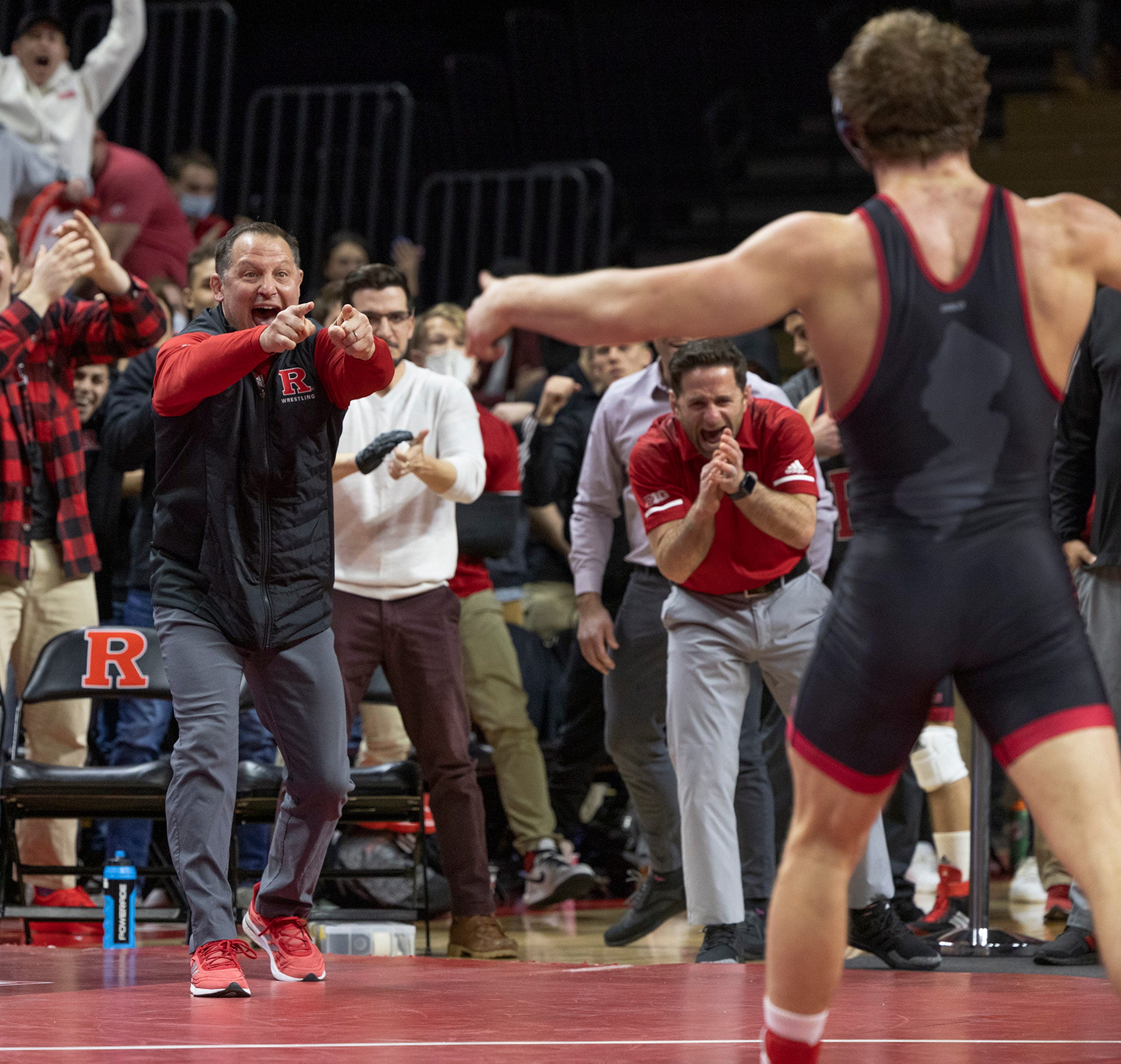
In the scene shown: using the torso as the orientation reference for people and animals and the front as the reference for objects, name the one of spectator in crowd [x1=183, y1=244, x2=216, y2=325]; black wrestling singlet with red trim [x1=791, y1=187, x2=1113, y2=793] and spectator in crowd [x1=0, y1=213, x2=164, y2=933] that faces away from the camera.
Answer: the black wrestling singlet with red trim

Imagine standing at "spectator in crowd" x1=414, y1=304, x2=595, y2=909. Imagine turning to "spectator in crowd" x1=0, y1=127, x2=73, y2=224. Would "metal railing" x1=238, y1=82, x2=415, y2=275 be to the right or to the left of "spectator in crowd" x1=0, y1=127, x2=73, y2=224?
right

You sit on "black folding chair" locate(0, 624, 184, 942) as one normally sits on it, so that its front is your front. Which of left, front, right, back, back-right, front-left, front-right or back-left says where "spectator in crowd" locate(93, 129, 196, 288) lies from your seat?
back

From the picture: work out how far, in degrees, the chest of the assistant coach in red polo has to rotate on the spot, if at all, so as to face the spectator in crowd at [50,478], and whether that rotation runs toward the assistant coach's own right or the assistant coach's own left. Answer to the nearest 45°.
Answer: approximately 90° to the assistant coach's own right

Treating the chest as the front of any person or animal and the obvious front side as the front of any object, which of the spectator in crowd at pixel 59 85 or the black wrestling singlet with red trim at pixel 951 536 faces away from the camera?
the black wrestling singlet with red trim

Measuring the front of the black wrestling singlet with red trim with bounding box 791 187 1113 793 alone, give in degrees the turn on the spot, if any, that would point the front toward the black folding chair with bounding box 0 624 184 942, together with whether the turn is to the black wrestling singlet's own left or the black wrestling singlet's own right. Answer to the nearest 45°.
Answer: approximately 45° to the black wrestling singlet's own left
